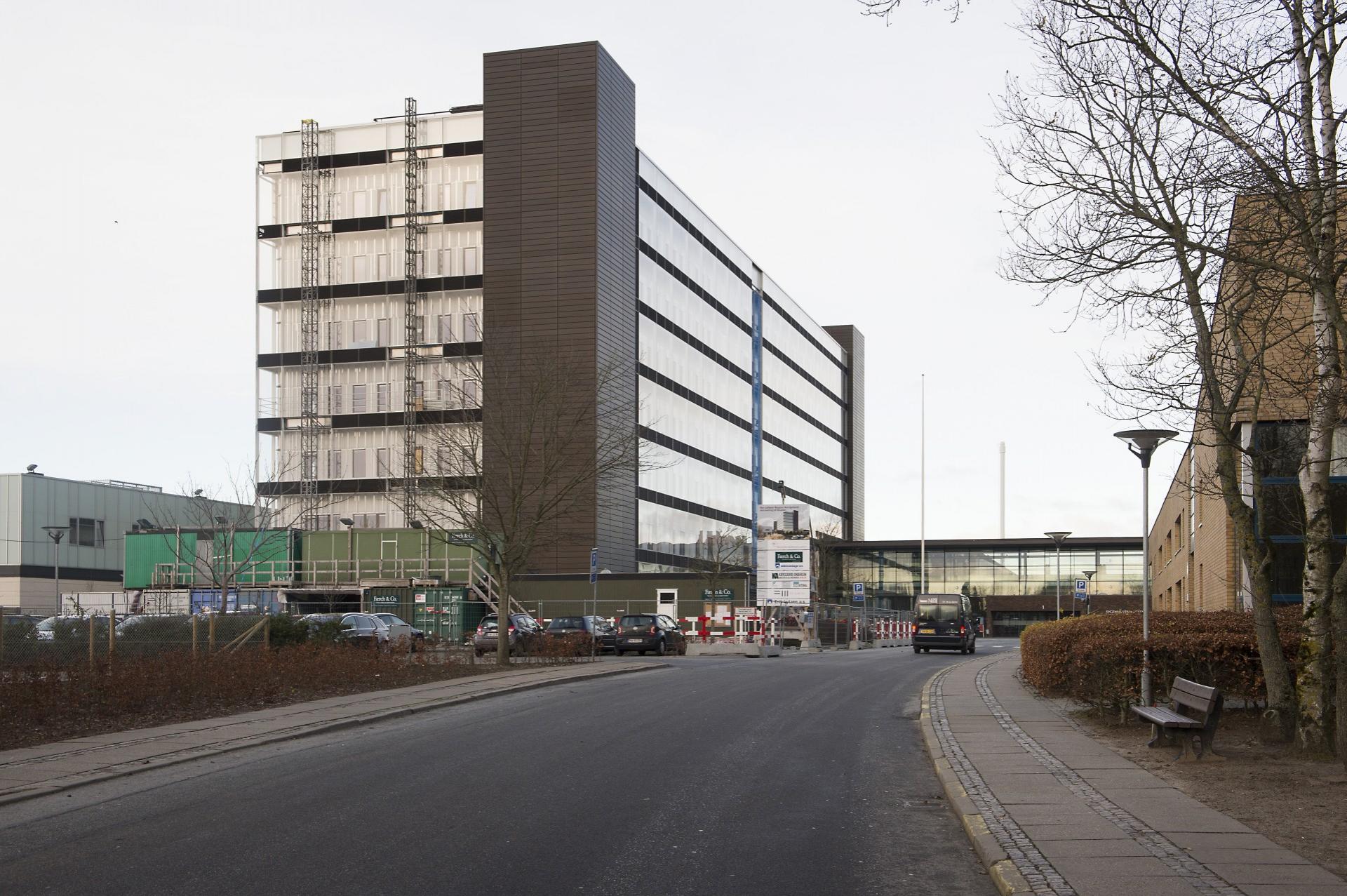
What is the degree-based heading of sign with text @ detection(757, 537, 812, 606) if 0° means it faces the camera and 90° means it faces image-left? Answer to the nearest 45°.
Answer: approximately 0°

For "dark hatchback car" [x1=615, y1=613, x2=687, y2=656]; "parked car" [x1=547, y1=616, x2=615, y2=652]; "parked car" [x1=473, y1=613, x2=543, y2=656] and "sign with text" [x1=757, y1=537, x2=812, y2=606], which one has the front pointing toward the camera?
the sign with text

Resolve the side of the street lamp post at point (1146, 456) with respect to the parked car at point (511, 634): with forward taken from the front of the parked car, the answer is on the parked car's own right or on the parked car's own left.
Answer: on the parked car's own right

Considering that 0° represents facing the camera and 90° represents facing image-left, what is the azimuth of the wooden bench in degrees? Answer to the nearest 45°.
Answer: approximately 45°

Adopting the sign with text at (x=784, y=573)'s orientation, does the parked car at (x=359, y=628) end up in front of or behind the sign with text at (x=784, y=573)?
in front
